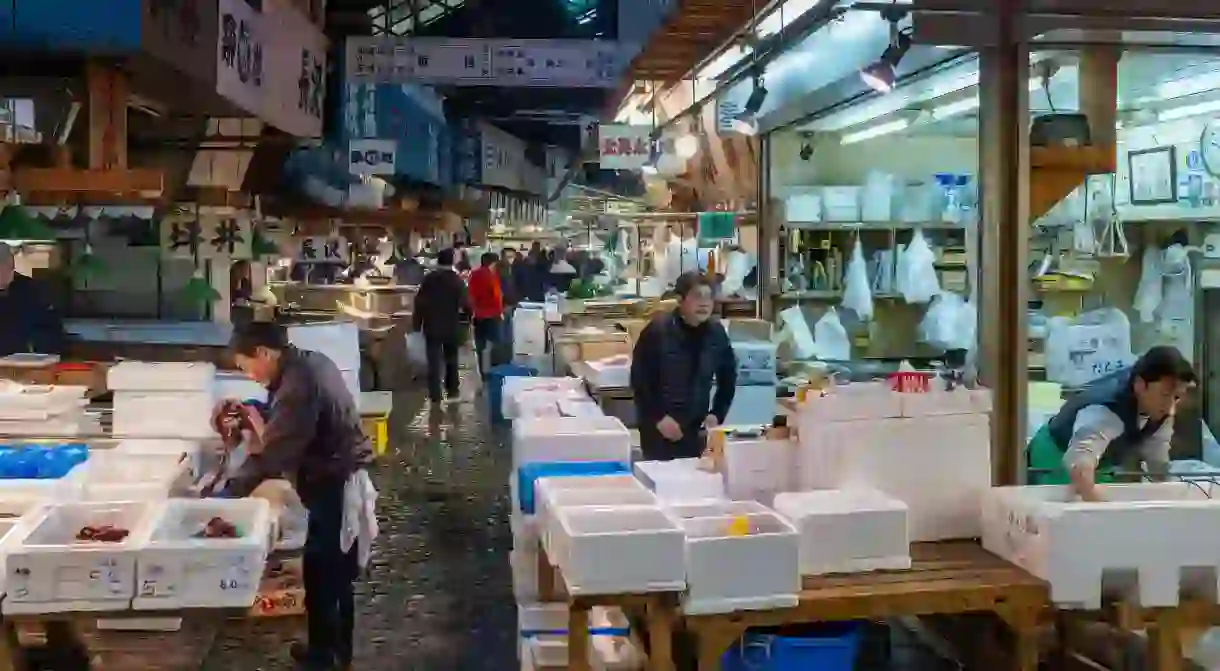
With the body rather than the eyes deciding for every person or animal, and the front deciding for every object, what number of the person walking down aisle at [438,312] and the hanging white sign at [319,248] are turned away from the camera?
1

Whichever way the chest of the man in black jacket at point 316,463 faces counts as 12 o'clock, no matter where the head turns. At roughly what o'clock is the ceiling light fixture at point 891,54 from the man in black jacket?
The ceiling light fixture is roughly at 6 o'clock from the man in black jacket.

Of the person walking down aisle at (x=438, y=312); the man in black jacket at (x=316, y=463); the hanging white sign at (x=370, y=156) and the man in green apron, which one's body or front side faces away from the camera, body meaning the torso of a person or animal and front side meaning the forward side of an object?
the person walking down aisle

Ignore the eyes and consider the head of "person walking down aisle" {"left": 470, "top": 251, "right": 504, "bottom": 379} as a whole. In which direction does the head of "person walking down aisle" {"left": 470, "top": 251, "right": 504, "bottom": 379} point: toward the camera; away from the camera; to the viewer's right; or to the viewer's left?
away from the camera

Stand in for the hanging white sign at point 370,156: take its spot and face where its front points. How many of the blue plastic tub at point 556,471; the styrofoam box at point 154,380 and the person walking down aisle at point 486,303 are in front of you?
2

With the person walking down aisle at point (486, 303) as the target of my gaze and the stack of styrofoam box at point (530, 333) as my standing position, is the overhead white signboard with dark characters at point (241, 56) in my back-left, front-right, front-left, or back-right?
back-left

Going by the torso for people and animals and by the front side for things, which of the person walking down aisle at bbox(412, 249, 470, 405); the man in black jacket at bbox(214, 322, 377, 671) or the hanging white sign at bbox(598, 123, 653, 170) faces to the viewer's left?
the man in black jacket

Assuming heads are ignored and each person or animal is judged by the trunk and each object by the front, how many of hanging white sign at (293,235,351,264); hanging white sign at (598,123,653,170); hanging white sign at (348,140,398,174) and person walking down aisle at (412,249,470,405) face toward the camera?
3

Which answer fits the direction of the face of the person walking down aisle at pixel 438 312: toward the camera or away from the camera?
away from the camera

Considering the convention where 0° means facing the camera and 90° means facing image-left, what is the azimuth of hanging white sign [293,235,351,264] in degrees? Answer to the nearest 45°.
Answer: approximately 0°
